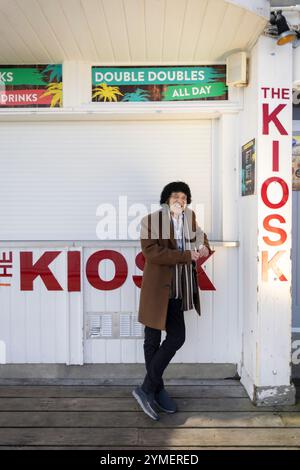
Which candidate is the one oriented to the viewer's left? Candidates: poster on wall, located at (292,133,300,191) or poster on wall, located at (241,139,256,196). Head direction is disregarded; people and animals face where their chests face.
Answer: poster on wall, located at (241,139,256,196)

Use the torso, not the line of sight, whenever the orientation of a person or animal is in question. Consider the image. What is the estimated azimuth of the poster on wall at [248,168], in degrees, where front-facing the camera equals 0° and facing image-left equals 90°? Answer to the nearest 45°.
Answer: approximately 90°

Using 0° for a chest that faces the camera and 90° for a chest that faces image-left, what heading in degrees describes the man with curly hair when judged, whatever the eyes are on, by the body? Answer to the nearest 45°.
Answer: approximately 315°

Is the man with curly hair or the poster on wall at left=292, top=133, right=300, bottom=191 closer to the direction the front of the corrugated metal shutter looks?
the man with curly hair

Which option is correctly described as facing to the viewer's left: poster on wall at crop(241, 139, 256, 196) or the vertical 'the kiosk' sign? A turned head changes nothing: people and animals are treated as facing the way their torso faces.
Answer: the poster on wall

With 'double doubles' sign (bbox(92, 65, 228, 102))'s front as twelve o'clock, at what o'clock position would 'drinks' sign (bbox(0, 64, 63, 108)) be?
The 'drinks' sign is roughly at 3 o'clock from the 'double doubles' sign.

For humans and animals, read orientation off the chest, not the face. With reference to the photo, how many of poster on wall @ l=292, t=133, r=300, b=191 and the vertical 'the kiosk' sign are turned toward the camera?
2
